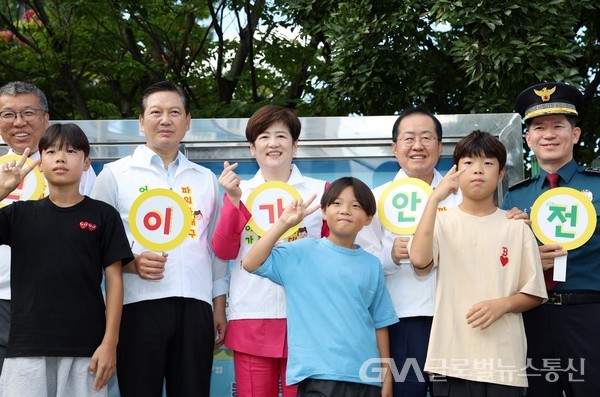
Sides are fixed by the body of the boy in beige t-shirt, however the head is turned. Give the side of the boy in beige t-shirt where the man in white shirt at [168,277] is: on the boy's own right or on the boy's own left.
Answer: on the boy's own right

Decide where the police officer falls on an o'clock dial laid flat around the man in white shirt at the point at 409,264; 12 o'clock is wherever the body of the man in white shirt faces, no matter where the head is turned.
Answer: The police officer is roughly at 9 o'clock from the man in white shirt.

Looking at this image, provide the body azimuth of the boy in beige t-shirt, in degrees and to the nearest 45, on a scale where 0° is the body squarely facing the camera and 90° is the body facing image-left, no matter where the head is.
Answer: approximately 0°

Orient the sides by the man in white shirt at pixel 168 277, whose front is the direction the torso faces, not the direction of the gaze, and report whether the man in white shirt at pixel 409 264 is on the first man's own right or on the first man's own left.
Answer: on the first man's own left

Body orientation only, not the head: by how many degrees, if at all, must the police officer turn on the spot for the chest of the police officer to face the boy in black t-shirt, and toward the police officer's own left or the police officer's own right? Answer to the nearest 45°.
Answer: approximately 45° to the police officer's own right
